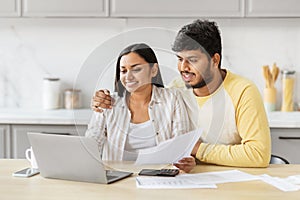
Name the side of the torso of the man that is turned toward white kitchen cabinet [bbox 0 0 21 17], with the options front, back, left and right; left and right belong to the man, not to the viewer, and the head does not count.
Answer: right

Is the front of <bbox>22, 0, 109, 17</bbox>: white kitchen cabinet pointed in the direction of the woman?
yes

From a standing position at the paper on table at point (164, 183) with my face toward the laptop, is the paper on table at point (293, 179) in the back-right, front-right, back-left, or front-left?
back-right

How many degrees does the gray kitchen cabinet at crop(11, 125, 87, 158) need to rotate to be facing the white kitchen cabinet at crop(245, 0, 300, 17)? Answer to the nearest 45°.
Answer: approximately 90° to its left

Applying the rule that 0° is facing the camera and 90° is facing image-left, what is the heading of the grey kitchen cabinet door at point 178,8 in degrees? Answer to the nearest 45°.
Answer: approximately 0°

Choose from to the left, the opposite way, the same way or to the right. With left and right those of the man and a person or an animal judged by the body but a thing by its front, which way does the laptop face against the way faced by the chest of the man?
the opposite way

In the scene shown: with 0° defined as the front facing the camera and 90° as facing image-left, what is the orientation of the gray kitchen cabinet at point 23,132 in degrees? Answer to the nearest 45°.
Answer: approximately 0°

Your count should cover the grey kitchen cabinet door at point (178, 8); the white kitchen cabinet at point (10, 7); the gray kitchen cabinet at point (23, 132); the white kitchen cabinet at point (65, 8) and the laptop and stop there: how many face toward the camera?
4

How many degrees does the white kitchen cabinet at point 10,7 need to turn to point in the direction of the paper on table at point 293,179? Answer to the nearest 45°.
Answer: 0° — it already faces it

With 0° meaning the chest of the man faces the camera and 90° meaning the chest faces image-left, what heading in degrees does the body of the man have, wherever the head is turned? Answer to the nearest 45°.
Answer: approximately 45°
